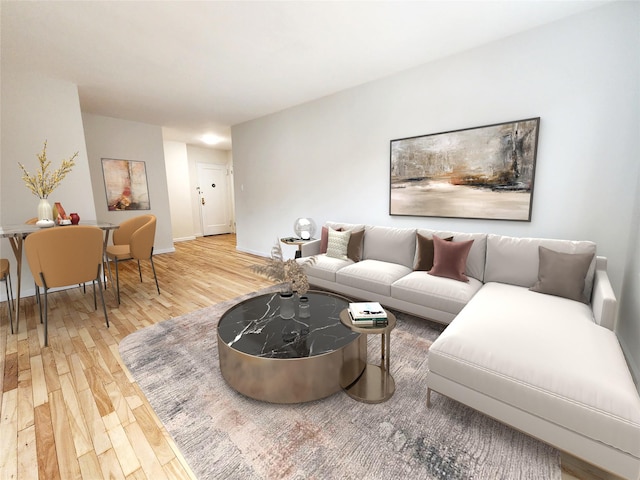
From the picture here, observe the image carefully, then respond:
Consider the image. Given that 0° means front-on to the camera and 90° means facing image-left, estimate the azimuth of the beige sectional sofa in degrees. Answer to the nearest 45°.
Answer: approximately 45°

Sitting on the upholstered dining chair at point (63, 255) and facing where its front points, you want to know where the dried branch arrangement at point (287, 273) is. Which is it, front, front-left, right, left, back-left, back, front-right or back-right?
back-right

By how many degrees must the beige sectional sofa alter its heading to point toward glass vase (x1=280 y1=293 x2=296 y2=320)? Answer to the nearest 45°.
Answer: approximately 45° to its right

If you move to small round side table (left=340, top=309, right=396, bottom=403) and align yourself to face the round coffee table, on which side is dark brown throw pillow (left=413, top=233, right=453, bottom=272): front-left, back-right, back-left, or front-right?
back-right

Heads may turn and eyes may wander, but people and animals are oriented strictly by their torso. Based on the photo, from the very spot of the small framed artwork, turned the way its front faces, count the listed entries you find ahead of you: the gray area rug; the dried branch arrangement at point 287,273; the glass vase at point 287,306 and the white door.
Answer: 3

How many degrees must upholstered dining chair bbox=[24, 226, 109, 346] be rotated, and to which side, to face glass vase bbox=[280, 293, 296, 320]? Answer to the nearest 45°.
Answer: approximately 135° to its right

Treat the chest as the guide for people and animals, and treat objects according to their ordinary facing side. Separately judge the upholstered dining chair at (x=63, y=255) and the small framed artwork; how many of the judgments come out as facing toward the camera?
1

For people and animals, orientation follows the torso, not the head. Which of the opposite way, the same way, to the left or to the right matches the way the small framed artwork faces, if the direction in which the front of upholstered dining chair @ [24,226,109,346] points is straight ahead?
the opposite way

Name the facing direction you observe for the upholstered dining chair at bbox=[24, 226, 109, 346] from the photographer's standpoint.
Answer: facing away from the viewer

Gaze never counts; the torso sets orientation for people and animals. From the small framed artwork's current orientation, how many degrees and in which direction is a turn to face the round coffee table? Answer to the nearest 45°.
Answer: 0° — it already faces it
